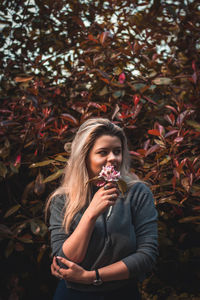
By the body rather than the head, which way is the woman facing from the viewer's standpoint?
toward the camera

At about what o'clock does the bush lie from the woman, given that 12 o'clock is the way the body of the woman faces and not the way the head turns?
The bush is roughly at 6 o'clock from the woman.
